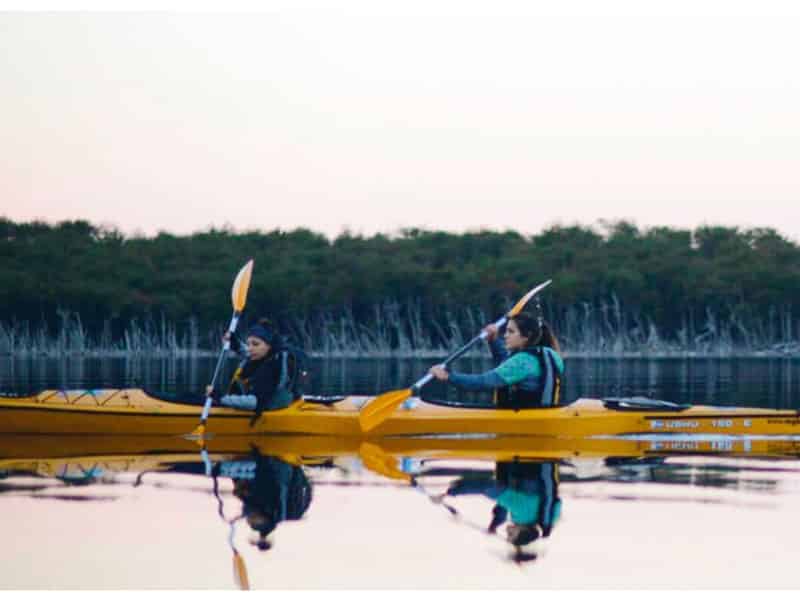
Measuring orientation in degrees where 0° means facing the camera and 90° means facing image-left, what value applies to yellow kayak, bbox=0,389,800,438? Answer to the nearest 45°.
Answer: approximately 90°
